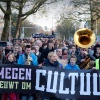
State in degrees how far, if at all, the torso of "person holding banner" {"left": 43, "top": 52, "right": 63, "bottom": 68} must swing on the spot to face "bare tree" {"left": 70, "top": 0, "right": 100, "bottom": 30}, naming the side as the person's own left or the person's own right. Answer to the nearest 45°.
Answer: approximately 135° to the person's own left

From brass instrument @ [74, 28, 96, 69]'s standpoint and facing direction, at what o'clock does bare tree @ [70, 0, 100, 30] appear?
The bare tree is roughly at 6 o'clock from the brass instrument.

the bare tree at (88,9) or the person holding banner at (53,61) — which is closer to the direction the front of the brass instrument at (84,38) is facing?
the person holding banner

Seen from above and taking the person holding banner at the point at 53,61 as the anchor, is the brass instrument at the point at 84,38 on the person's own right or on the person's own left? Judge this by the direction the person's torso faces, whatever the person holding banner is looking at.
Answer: on the person's own left

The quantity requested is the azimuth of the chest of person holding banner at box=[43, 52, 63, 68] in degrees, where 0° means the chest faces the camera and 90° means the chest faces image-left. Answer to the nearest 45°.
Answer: approximately 315°

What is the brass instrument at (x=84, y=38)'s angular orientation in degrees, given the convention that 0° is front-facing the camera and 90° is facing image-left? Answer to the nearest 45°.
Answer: approximately 0°
